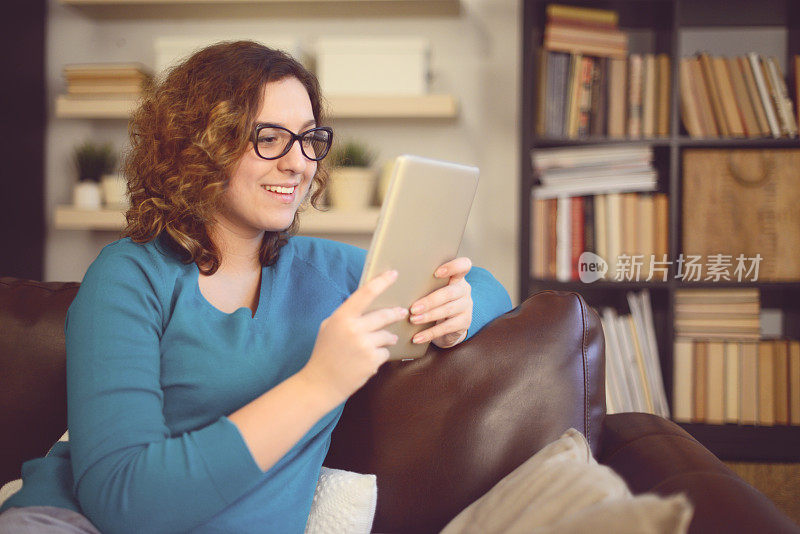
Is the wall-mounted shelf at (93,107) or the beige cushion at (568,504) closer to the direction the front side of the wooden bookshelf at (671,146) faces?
the beige cushion

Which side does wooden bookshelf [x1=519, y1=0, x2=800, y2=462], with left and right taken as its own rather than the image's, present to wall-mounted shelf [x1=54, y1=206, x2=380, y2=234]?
right

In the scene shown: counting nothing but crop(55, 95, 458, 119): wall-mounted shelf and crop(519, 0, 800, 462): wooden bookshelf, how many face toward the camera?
2

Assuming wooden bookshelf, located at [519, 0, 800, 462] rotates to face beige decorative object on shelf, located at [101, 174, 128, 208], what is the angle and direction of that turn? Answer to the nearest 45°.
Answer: approximately 90° to its right

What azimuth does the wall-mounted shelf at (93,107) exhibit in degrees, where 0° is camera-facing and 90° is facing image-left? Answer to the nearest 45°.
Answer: approximately 0°

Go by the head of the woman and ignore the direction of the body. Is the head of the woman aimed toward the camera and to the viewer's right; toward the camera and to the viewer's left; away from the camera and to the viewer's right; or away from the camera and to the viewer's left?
toward the camera and to the viewer's right

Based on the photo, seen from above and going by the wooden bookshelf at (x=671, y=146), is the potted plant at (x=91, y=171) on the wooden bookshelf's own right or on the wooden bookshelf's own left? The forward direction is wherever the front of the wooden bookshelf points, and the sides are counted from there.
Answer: on the wooden bookshelf's own right

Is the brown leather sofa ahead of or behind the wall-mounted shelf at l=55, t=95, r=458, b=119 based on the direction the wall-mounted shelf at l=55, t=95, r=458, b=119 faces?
ahead
